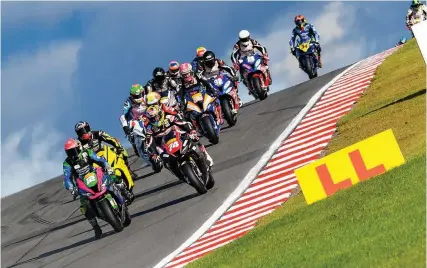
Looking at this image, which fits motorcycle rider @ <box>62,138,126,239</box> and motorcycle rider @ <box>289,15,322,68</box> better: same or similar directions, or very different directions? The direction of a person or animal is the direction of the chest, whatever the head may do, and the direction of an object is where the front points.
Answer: same or similar directions

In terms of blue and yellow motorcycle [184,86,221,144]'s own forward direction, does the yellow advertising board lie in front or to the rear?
in front

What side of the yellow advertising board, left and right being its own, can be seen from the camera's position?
front

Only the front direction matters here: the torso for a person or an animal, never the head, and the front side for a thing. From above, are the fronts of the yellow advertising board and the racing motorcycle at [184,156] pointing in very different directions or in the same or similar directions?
same or similar directions

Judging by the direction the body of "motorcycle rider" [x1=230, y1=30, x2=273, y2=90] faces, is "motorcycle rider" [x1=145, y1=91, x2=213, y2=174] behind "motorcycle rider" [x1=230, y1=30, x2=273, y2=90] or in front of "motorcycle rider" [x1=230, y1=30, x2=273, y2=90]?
in front

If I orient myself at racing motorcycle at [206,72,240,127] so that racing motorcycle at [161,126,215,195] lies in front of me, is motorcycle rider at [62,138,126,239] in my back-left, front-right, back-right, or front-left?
front-right

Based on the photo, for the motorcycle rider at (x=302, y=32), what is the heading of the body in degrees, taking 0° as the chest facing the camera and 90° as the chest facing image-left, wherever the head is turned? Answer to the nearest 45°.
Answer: approximately 0°

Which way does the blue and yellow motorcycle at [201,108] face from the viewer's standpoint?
toward the camera

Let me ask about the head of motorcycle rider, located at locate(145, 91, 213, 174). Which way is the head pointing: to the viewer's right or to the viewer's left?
to the viewer's left

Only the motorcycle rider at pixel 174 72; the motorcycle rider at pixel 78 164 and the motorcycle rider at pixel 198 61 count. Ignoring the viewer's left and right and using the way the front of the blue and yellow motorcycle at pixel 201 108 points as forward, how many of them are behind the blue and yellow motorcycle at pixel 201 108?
2

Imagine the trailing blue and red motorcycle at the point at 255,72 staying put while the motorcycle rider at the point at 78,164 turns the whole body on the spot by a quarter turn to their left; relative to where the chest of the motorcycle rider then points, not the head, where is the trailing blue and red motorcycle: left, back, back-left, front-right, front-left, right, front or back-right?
front-left

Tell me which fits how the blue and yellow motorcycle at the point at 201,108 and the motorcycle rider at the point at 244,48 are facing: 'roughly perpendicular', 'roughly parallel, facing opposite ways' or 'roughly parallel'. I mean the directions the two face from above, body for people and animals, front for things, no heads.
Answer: roughly parallel

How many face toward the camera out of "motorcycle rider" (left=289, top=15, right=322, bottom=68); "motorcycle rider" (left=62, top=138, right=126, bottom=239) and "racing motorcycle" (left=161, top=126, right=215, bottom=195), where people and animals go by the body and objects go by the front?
3

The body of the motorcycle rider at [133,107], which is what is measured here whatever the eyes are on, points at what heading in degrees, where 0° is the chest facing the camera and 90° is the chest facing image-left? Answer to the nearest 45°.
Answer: approximately 315°

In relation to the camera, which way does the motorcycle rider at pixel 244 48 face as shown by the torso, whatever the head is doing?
toward the camera
